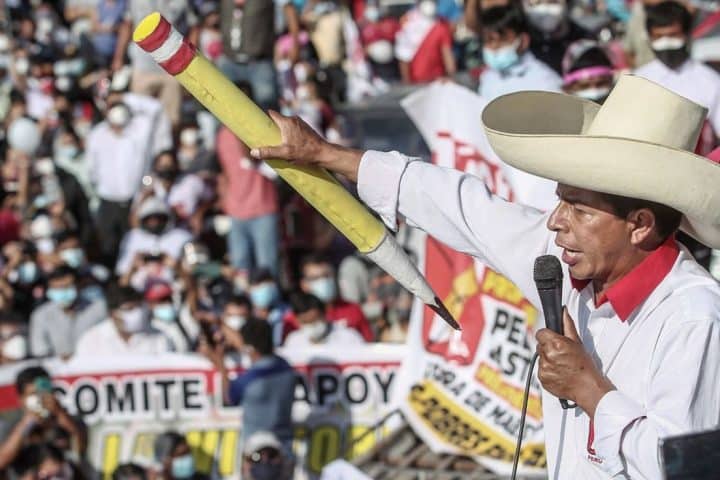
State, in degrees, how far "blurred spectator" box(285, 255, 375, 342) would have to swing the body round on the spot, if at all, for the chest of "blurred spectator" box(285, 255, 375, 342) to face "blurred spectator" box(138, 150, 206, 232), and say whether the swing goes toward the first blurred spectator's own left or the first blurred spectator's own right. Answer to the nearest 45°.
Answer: approximately 135° to the first blurred spectator's own right

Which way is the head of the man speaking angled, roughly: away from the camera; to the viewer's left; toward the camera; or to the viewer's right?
to the viewer's left

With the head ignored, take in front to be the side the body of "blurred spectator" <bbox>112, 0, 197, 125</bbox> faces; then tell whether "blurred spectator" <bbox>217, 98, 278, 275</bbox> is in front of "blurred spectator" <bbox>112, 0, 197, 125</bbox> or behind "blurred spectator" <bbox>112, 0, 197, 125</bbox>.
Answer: in front

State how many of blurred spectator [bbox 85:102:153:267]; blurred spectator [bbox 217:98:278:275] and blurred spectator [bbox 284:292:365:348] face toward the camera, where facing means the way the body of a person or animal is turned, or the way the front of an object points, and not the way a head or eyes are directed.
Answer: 3

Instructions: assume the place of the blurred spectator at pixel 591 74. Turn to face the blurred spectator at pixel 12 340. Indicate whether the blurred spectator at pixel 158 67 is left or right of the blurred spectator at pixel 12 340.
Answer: right

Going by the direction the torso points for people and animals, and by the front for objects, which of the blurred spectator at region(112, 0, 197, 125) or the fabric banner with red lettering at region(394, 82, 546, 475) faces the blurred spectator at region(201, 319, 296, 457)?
the blurred spectator at region(112, 0, 197, 125)

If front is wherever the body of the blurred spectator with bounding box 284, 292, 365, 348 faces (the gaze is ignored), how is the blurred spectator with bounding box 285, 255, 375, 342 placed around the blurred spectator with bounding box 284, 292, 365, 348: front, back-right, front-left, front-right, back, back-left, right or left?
back

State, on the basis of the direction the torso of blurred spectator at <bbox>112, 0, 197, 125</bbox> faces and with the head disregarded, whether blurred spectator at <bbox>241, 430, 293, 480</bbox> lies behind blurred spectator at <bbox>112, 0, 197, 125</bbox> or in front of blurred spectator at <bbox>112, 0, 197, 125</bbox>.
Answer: in front
